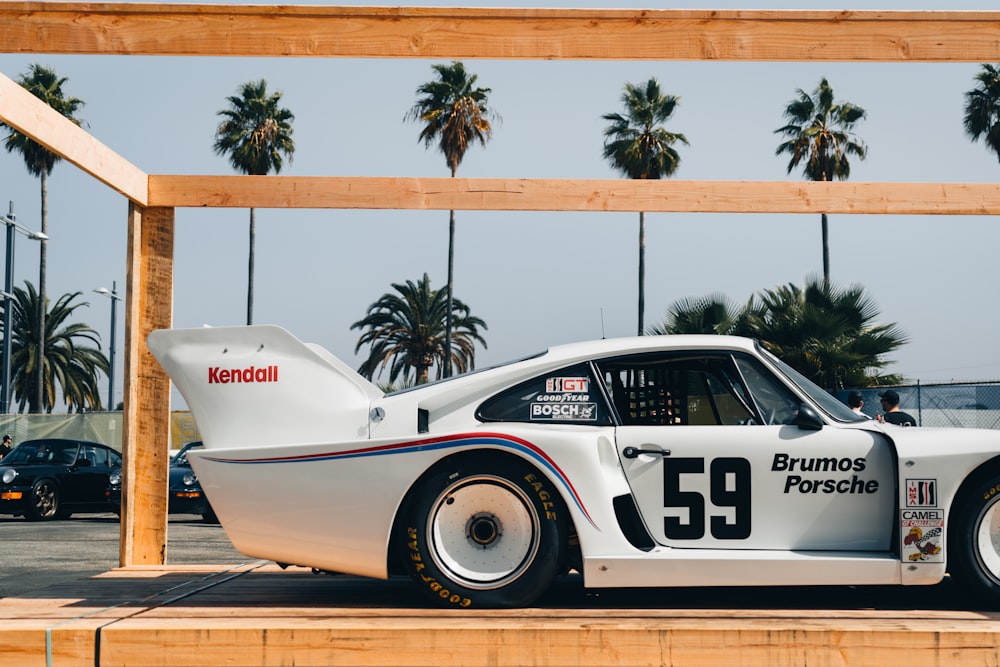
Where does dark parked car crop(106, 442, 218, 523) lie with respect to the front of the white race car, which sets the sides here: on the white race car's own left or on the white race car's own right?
on the white race car's own left

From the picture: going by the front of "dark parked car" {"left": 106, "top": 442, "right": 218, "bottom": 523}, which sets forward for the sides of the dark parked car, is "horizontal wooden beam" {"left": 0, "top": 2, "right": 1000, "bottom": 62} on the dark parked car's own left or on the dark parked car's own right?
on the dark parked car's own left

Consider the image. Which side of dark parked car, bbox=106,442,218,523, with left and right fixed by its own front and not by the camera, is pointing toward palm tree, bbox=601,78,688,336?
back

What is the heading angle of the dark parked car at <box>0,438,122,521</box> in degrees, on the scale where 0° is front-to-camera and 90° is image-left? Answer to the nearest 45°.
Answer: approximately 45°

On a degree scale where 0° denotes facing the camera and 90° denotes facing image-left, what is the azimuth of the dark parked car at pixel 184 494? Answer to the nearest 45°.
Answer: approximately 45°

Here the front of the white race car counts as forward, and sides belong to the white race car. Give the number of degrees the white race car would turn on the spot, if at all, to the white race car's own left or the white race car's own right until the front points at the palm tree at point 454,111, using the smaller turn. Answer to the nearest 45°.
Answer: approximately 90° to the white race car's own left

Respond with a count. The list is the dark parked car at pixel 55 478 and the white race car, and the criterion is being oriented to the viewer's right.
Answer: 1

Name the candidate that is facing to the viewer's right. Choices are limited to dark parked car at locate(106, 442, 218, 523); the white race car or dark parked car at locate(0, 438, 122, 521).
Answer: the white race car

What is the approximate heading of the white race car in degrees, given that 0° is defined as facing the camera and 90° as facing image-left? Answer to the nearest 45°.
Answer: approximately 270°

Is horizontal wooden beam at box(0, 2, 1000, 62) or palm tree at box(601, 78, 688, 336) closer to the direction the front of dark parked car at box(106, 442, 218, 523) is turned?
the horizontal wooden beam
